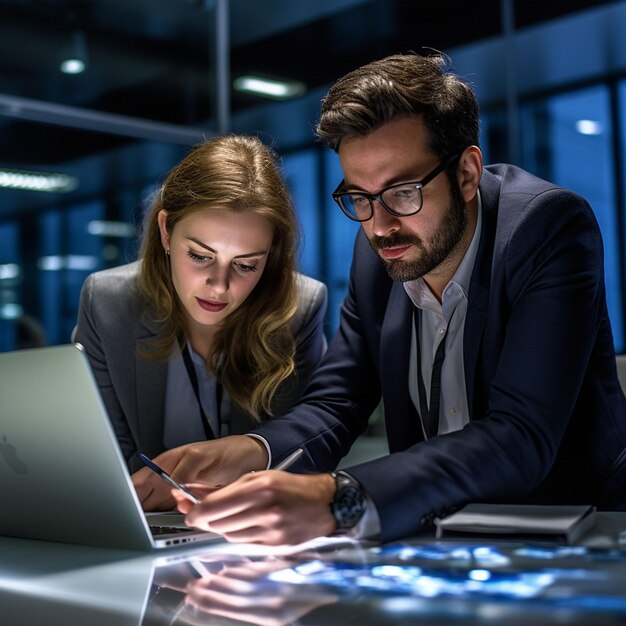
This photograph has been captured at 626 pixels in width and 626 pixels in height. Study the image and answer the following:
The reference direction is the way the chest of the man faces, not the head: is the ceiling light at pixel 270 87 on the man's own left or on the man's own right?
on the man's own right

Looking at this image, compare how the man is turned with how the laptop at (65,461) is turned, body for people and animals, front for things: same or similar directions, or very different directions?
very different directions

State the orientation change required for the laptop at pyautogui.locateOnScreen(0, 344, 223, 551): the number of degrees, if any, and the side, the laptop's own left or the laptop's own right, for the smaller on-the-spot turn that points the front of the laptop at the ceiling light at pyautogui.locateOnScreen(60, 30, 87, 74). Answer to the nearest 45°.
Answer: approximately 45° to the laptop's own left

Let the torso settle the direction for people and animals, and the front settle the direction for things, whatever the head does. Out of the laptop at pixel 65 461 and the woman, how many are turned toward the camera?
1

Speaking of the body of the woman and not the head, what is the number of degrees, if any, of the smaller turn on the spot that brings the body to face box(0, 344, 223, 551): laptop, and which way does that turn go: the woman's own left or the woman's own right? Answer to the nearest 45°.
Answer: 0° — they already face it

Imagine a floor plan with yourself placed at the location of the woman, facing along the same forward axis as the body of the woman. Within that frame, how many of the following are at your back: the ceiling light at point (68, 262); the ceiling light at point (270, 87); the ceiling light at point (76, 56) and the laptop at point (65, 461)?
3

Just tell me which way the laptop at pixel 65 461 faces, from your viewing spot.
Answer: facing away from the viewer and to the right of the viewer

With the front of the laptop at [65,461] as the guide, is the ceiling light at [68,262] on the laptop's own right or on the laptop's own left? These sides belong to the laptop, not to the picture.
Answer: on the laptop's own left

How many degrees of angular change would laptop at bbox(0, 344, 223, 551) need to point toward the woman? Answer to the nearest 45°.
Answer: approximately 45° to its left

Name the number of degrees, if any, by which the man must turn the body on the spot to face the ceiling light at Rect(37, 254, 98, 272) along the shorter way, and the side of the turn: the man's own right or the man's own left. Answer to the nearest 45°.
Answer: approximately 90° to the man's own right

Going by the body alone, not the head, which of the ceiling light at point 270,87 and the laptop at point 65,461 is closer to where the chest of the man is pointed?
the laptop

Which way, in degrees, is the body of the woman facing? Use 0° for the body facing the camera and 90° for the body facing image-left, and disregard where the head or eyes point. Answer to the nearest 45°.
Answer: approximately 0°
